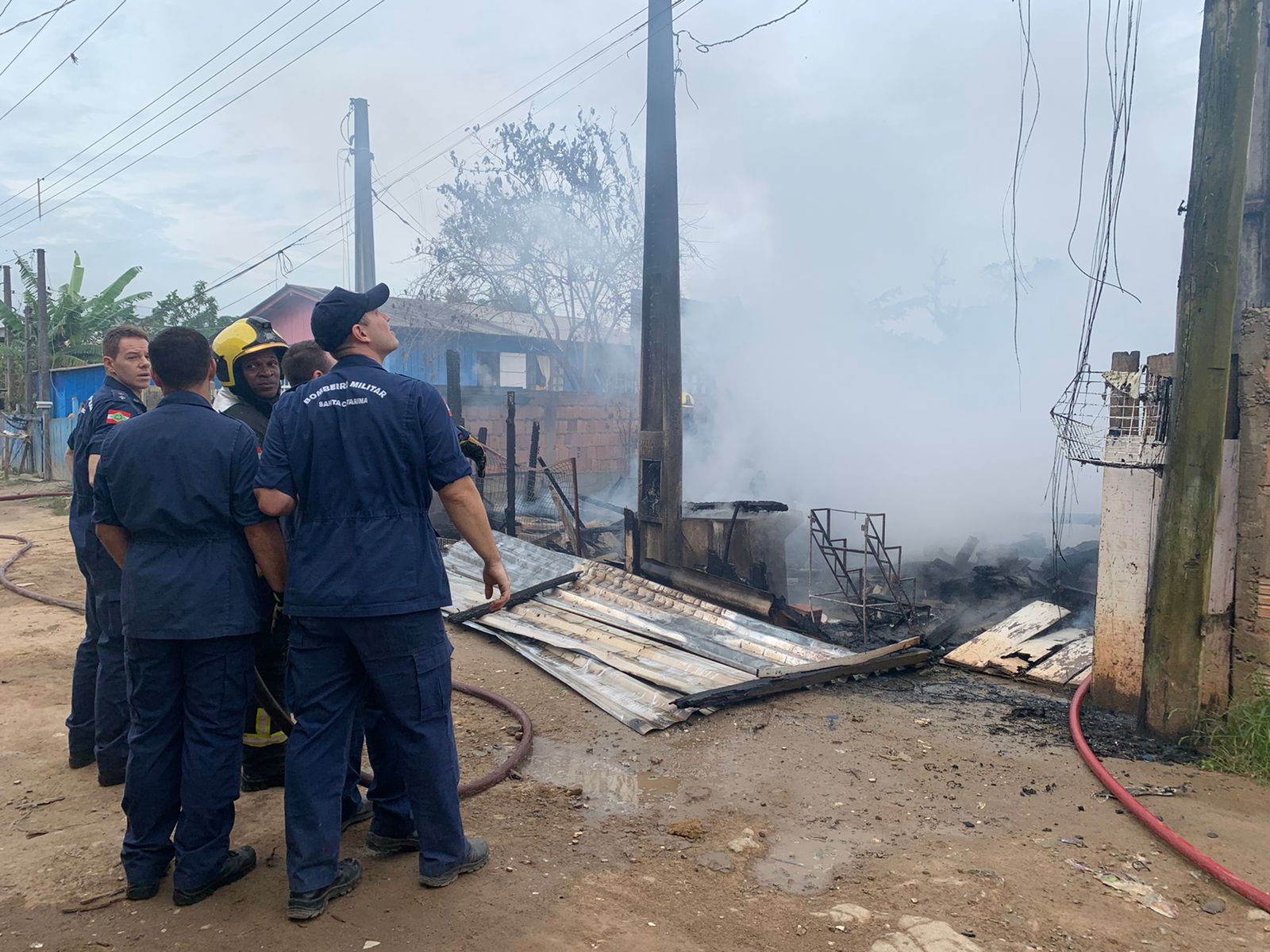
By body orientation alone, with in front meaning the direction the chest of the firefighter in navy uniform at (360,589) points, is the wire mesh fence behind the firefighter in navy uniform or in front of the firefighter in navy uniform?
in front

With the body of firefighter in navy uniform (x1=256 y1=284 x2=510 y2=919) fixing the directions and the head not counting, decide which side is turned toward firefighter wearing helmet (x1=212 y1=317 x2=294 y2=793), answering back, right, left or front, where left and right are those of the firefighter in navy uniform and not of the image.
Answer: left

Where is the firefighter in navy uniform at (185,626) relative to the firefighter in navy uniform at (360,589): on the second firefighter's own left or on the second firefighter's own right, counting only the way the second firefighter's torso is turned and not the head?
on the second firefighter's own left

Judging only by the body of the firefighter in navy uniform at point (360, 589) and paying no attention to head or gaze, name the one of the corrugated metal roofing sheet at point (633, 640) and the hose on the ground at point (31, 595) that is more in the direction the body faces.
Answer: the corrugated metal roofing sheet

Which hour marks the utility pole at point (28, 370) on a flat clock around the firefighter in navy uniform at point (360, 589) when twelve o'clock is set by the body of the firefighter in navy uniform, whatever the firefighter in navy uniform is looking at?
The utility pole is roughly at 10 o'clock from the firefighter in navy uniform.

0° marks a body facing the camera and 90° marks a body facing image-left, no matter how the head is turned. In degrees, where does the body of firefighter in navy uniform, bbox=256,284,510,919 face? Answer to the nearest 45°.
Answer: approximately 225°

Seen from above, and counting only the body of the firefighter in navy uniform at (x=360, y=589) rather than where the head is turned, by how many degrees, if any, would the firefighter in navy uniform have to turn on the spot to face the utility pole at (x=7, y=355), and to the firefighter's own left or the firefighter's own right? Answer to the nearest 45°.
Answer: approximately 45° to the firefighter's own left

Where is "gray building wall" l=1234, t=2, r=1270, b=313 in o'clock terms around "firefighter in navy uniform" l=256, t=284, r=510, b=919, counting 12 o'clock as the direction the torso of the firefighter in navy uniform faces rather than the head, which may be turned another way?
The gray building wall is roughly at 1 o'clock from the firefighter in navy uniform.

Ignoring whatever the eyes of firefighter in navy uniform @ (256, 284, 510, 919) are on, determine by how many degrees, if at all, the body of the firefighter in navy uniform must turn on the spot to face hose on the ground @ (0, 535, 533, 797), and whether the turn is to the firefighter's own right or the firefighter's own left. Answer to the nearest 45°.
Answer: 0° — they already face it

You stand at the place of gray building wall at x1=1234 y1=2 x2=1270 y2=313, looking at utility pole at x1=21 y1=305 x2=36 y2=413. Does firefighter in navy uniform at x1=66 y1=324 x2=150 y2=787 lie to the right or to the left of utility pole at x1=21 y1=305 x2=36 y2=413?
left

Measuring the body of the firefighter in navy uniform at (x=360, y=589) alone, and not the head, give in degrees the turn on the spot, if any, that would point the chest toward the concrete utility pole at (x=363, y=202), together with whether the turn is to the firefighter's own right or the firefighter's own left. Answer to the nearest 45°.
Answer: approximately 45° to the firefighter's own left

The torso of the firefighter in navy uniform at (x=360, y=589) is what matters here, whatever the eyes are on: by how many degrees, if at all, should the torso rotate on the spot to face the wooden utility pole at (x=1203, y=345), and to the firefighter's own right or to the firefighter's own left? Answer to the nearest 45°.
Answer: approximately 45° to the firefighter's own right

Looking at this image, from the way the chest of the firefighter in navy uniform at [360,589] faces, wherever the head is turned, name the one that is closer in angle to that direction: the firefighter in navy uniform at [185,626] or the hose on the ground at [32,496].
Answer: the hose on the ground

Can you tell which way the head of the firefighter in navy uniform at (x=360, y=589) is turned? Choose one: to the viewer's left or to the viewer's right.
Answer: to the viewer's right

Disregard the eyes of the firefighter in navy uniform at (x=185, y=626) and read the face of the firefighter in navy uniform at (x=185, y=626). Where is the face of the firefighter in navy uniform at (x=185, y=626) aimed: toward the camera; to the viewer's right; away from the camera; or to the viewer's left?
away from the camera

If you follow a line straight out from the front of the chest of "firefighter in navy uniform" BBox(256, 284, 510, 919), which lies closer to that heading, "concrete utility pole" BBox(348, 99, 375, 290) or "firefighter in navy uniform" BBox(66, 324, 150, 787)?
the concrete utility pole
